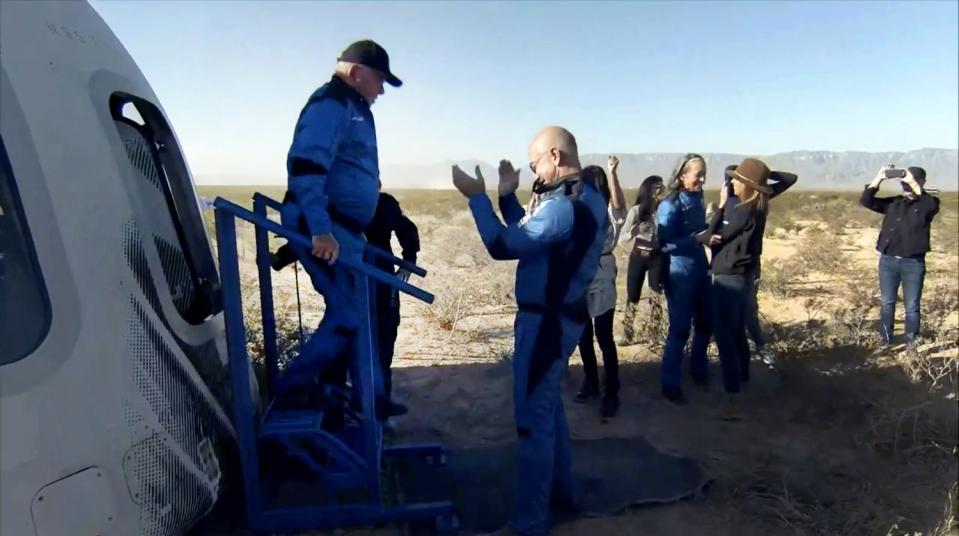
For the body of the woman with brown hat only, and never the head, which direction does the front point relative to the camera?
to the viewer's left

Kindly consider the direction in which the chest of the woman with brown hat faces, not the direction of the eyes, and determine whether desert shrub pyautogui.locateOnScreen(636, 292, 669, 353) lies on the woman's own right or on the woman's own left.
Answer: on the woman's own right

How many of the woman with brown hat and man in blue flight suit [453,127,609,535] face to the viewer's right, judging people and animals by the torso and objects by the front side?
0

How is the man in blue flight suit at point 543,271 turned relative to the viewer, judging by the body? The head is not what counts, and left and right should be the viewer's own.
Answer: facing to the left of the viewer

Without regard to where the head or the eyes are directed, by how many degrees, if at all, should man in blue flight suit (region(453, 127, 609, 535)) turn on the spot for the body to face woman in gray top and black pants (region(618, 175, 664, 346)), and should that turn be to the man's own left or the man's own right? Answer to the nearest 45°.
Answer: approximately 90° to the man's own right

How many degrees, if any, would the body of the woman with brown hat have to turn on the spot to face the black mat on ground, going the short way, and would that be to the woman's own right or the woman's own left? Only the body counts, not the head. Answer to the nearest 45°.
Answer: approximately 45° to the woman's own left

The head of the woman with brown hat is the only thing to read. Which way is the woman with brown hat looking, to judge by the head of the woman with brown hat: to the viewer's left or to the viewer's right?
to the viewer's left

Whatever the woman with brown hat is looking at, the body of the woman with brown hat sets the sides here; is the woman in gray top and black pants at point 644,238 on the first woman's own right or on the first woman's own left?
on the first woman's own right

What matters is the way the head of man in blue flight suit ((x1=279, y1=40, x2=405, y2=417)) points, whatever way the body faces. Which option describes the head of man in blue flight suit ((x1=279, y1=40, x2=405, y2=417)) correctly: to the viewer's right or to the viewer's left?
to the viewer's right

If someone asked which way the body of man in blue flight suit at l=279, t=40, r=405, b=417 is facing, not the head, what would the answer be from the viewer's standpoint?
to the viewer's right

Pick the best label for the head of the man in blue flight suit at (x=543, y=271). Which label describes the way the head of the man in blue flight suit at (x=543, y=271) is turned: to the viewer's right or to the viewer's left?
to the viewer's left
